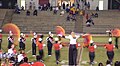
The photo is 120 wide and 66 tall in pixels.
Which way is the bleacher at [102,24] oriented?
toward the camera

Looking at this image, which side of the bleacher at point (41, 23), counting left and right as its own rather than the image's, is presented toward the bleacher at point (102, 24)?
left

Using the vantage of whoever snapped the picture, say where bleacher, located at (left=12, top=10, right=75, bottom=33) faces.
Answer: facing the viewer

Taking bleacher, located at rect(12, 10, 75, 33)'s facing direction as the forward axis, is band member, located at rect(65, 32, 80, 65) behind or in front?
in front

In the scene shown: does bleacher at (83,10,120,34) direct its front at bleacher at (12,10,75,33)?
no

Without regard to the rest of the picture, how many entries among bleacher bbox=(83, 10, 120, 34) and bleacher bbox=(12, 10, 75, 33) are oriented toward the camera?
2

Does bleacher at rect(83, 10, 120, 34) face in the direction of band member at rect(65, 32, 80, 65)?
yes

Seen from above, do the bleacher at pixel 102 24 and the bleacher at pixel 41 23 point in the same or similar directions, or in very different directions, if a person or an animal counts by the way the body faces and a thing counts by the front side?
same or similar directions

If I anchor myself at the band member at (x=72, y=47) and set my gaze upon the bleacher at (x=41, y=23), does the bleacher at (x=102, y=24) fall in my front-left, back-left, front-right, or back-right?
front-right

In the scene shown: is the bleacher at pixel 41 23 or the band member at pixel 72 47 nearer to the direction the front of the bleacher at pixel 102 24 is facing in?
the band member
